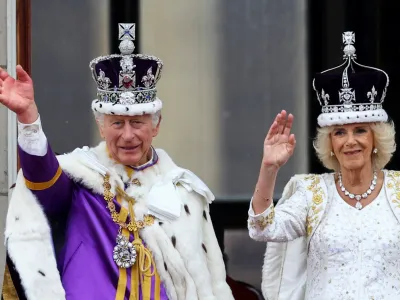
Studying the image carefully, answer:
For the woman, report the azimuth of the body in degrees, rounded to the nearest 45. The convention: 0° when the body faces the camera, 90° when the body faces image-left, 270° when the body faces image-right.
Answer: approximately 0°

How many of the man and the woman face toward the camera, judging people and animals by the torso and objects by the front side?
2

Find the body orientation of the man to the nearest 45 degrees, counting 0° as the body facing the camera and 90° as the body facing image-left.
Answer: approximately 0°

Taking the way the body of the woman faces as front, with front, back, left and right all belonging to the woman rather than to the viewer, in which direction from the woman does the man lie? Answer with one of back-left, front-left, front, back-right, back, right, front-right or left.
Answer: right

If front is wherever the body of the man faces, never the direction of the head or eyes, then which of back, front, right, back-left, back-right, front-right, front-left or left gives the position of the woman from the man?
left
